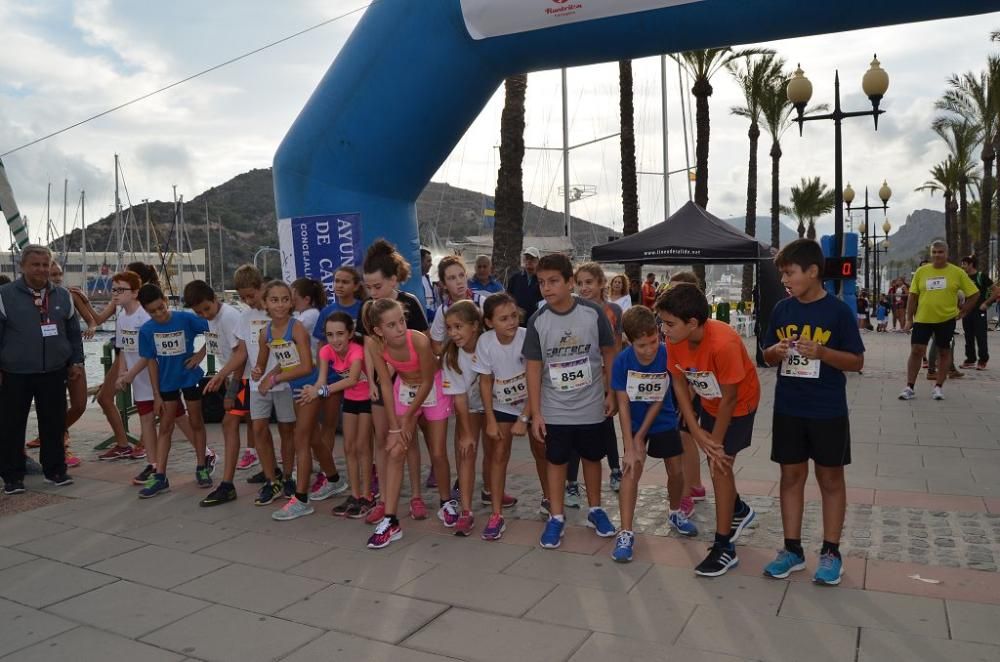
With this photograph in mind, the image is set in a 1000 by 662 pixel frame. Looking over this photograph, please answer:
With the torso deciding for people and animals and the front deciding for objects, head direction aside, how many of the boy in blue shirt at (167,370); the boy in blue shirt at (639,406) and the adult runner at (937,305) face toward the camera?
3

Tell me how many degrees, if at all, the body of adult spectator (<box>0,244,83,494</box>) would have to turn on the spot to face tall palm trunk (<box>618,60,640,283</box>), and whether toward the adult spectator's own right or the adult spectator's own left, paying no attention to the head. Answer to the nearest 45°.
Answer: approximately 135° to the adult spectator's own left

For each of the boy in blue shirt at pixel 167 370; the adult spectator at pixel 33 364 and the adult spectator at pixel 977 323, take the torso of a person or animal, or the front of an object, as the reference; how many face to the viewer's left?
1

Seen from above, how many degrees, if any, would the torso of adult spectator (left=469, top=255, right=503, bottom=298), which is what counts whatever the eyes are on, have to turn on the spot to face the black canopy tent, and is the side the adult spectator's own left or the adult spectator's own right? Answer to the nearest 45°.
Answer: approximately 135° to the adult spectator's own left

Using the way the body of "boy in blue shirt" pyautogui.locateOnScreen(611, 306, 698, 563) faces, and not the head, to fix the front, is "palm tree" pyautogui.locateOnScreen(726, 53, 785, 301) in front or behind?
behind

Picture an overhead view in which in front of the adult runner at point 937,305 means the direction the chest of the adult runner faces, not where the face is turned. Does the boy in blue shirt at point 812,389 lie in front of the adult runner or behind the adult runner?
in front
